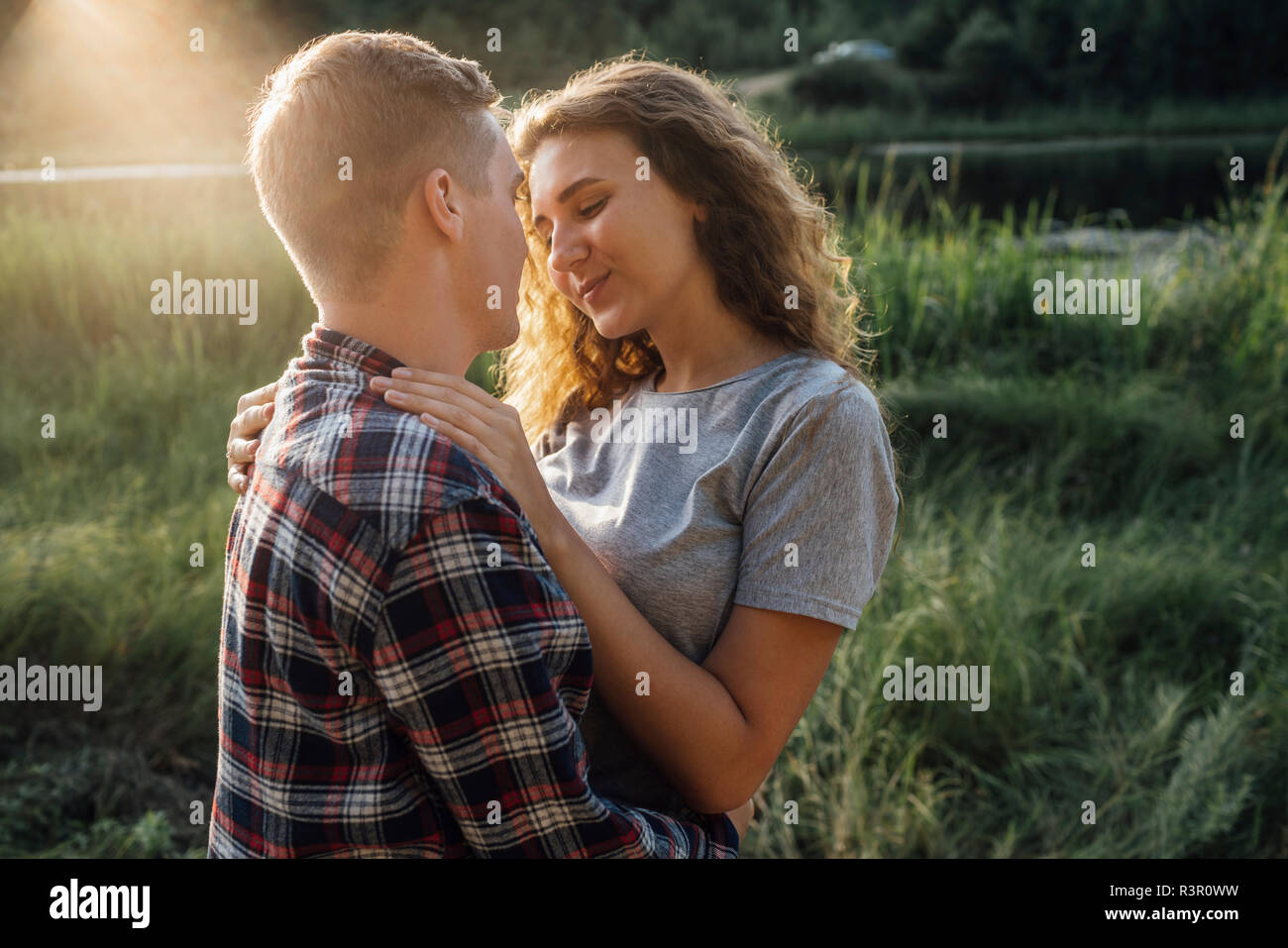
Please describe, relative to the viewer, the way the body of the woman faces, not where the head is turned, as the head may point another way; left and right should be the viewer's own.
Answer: facing the viewer and to the left of the viewer

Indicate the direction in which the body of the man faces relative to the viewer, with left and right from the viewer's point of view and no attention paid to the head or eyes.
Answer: facing away from the viewer and to the right of the viewer

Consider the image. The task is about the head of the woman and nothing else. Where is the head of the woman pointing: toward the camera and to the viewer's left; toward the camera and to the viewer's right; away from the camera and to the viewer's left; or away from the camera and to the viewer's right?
toward the camera and to the viewer's left

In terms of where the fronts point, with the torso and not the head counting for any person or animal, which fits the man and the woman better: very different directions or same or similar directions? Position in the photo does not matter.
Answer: very different directions
